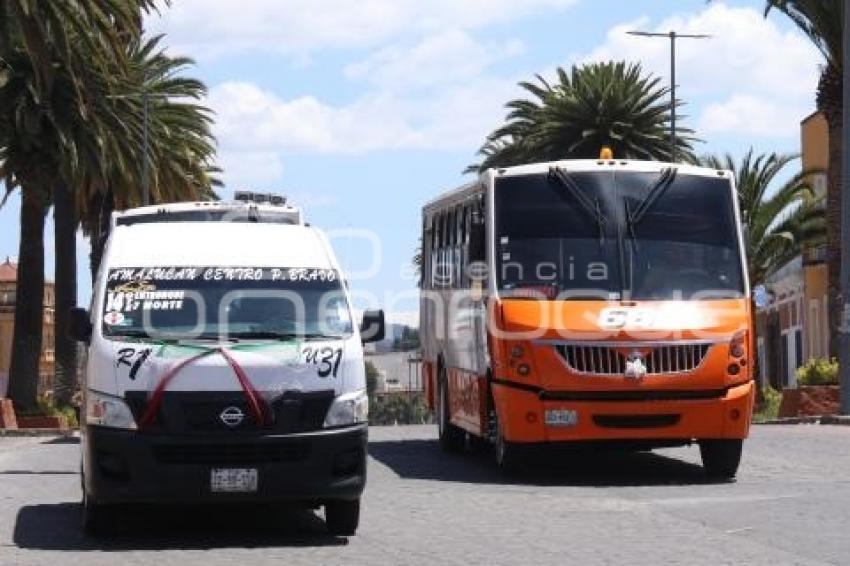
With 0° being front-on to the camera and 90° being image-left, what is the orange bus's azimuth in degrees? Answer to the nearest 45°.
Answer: approximately 0°

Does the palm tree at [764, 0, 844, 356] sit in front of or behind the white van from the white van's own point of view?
behind

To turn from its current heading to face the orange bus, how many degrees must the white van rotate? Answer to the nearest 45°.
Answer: approximately 135° to its left

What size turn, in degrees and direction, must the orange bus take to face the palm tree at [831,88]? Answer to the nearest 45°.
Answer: approximately 180°

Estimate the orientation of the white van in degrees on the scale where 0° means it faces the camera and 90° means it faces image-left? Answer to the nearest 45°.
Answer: approximately 0°

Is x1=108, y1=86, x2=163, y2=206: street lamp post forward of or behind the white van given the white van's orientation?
behind

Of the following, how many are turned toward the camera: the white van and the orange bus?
2
